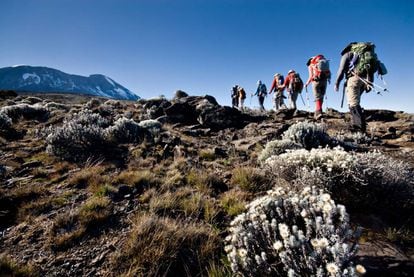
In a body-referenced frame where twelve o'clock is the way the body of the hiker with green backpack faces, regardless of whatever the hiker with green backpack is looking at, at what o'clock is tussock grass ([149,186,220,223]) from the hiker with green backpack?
The tussock grass is roughly at 8 o'clock from the hiker with green backpack.

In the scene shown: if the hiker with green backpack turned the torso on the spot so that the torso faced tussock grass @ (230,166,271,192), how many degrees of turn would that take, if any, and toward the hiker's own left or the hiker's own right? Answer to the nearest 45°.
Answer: approximately 135° to the hiker's own left

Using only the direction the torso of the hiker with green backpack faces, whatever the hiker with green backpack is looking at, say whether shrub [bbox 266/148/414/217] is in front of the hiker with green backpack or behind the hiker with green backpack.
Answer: behind

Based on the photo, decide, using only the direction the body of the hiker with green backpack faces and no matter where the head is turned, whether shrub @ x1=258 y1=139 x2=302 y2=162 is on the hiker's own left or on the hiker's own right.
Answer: on the hiker's own left

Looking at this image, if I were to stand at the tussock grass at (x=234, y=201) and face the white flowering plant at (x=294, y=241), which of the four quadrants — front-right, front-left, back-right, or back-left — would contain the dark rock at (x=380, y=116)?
back-left

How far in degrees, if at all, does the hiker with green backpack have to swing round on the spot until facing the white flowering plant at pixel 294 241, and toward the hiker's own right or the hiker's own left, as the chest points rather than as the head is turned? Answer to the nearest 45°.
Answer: approximately 135° to the hiker's own left

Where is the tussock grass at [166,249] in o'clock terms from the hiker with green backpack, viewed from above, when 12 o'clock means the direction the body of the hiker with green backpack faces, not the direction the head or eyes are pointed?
The tussock grass is roughly at 8 o'clock from the hiker with green backpack.

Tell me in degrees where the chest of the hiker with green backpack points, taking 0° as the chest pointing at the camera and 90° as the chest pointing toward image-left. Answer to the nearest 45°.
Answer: approximately 135°

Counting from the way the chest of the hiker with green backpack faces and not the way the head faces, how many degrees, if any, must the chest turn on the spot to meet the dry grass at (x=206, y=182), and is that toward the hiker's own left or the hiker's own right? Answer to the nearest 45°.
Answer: approximately 90° to the hiker's own left

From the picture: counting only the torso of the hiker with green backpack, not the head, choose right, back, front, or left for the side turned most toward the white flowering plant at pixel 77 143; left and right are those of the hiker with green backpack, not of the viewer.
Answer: left

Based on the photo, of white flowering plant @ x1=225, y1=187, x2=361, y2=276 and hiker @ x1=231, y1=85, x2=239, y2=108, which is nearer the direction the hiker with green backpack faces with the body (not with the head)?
the hiker

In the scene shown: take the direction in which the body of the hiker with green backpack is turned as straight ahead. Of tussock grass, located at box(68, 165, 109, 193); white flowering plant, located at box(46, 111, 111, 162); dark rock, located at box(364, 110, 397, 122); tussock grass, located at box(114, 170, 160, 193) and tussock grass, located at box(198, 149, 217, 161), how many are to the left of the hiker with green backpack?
4

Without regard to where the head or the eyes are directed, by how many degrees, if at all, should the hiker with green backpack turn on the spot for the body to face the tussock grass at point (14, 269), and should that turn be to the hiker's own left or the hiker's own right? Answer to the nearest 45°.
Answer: approximately 135° to the hiker's own left

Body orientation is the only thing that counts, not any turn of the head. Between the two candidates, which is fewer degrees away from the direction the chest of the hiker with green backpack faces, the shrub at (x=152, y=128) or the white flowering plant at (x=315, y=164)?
the shrub

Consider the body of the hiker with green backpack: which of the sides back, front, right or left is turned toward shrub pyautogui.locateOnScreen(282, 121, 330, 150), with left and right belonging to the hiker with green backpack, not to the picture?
left
